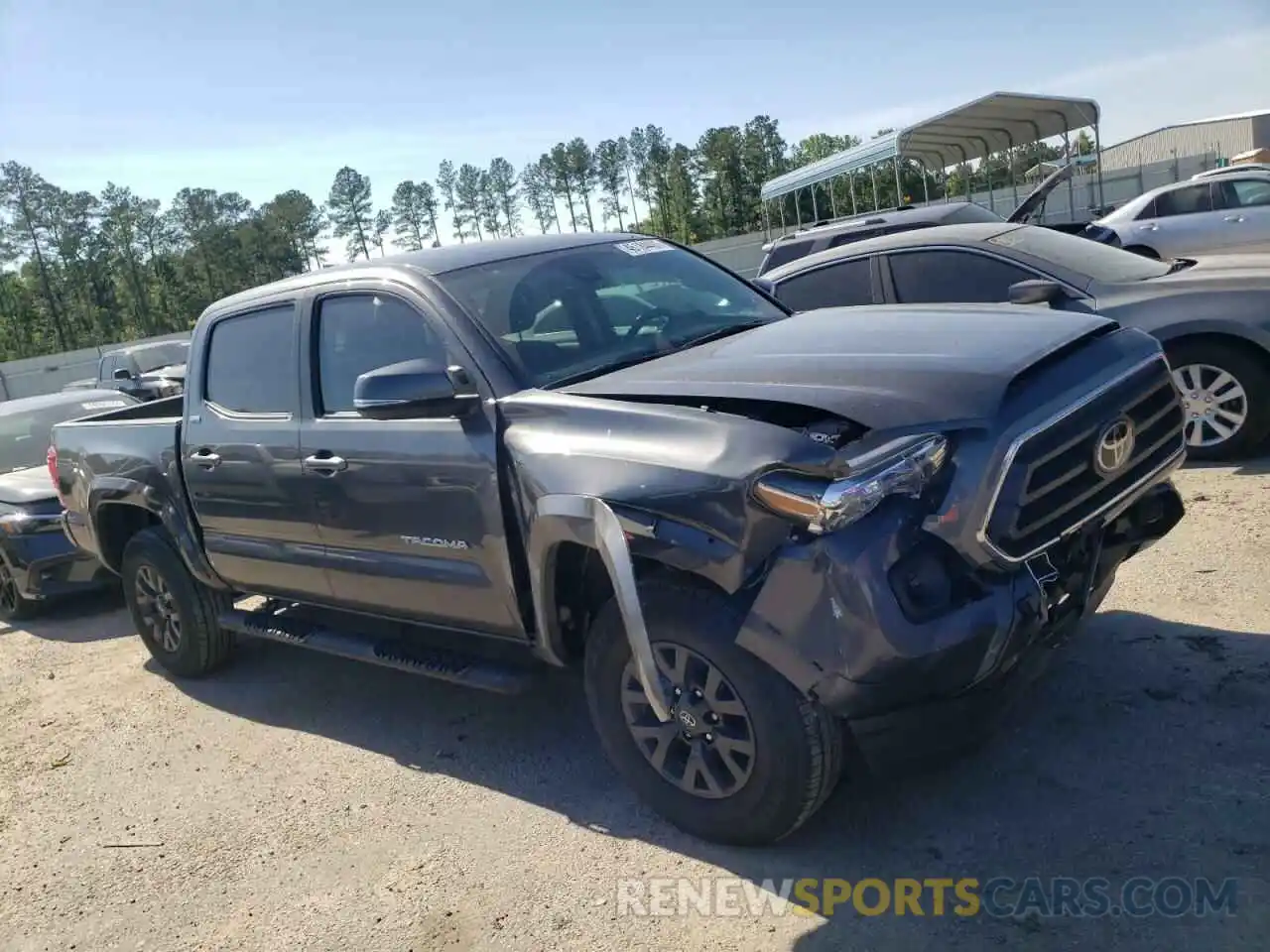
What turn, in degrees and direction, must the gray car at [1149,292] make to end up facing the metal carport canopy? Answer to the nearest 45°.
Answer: approximately 135° to its left

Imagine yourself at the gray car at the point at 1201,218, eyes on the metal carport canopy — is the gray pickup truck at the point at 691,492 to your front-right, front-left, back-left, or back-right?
back-left

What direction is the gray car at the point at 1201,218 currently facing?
to the viewer's right

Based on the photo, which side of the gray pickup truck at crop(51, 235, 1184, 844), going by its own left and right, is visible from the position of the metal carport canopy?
left

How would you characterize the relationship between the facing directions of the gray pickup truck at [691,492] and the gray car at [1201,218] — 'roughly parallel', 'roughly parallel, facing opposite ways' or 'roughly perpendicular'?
roughly parallel

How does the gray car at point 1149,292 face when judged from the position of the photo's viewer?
facing the viewer and to the right of the viewer

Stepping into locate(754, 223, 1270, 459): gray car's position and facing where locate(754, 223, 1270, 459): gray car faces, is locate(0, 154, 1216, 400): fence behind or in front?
behind

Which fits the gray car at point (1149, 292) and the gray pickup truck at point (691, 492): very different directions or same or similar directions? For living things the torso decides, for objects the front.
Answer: same or similar directions

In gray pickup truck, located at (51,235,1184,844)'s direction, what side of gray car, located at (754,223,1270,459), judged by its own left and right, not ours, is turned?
right

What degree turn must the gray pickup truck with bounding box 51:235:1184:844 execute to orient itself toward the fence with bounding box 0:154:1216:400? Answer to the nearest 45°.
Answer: approximately 90° to its left

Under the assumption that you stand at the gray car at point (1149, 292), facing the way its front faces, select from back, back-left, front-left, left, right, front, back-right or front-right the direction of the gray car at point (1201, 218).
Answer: back-left
